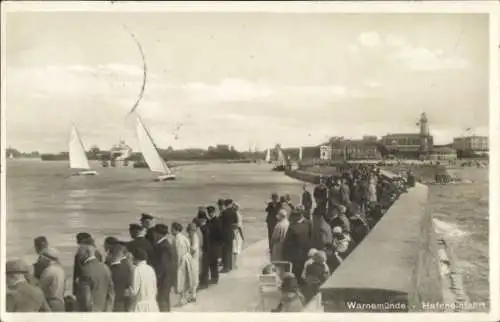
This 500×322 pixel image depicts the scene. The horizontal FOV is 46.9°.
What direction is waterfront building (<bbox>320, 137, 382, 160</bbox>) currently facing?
toward the camera

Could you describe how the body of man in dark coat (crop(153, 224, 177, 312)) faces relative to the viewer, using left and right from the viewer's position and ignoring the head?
facing away from the viewer and to the left of the viewer

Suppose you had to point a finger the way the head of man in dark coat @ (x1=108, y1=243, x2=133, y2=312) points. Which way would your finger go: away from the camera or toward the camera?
away from the camera
